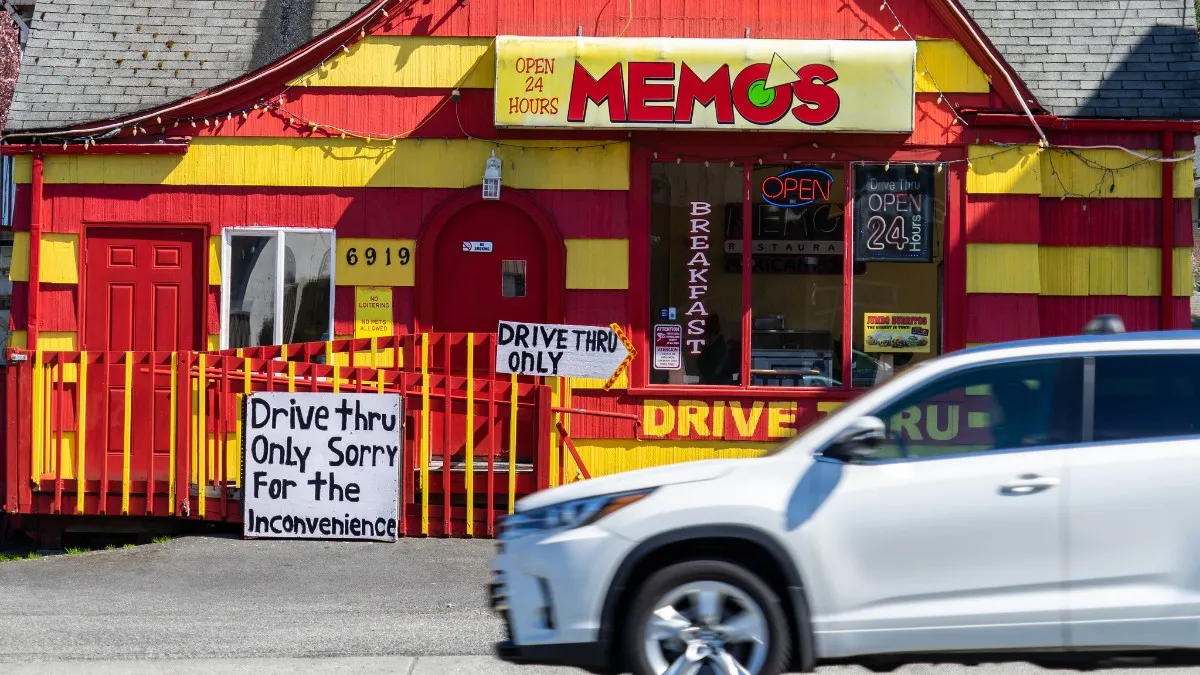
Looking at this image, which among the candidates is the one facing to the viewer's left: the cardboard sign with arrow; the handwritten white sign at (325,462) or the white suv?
the white suv

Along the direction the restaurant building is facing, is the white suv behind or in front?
in front

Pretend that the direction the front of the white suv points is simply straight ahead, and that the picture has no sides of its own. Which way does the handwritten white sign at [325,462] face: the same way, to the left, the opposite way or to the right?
to the left

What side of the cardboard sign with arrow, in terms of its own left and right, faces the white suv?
front

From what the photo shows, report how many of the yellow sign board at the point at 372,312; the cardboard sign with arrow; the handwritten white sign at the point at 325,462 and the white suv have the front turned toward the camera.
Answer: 3

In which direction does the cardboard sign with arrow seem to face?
toward the camera

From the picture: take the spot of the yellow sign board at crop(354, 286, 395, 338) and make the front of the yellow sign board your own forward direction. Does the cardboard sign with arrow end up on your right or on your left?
on your left

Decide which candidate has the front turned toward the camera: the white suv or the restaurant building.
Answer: the restaurant building

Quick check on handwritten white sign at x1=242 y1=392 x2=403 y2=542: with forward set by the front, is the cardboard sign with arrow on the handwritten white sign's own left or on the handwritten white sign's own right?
on the handwritten white sign's own left

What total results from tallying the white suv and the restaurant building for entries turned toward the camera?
1

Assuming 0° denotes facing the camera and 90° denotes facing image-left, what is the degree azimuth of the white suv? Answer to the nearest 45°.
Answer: approximately 90°

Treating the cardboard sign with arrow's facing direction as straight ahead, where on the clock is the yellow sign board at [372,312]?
The yellow sign board is roughly at 4 o'clock from the cardboard sign with arrow.

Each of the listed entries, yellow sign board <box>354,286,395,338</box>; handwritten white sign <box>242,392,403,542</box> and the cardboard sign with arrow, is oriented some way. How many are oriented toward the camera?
3

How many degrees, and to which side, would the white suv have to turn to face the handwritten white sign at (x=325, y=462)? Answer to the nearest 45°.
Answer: approximately 45° to its right
